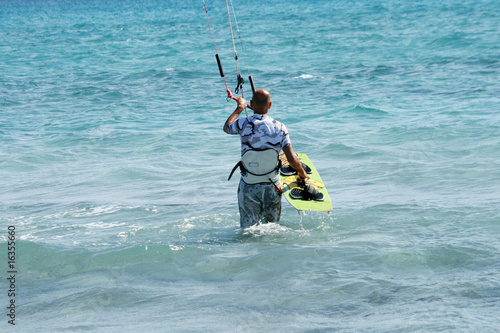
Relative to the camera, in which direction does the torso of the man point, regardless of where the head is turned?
away from the camera

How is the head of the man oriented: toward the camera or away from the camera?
away from the camera
